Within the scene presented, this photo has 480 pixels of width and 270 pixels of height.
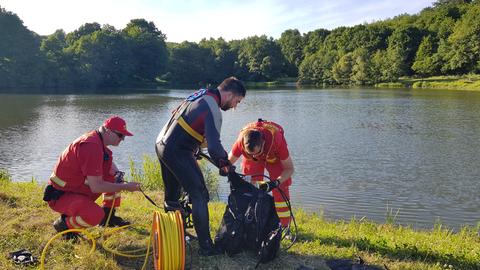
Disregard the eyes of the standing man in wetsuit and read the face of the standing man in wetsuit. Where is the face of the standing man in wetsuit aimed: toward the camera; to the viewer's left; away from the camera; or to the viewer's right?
to the viewer's right

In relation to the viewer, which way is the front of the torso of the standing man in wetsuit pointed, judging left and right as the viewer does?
facing to the right of the viewer

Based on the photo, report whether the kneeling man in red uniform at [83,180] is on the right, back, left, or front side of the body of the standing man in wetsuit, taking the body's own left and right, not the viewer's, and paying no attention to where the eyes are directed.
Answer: back

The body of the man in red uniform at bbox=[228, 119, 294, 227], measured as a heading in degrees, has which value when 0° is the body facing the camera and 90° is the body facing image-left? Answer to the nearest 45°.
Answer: approximately 45°

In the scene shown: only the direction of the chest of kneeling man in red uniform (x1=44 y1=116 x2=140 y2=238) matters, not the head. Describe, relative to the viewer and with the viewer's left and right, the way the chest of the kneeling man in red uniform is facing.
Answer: facing to the right of the viewer

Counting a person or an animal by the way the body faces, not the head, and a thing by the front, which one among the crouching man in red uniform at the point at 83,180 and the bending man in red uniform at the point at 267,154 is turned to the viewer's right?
the crouching man in red uniform at the point at 83,180

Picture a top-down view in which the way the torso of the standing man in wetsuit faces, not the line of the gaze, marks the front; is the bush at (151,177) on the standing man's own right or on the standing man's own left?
on the standing man's own left

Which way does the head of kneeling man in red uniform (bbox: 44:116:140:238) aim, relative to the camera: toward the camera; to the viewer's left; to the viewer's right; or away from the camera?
to the viewer's right

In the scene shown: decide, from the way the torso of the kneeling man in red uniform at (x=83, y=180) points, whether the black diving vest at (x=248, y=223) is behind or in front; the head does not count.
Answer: in front

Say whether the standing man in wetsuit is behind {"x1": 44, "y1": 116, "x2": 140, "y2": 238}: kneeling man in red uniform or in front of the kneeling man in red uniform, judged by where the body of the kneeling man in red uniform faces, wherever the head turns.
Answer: in front
